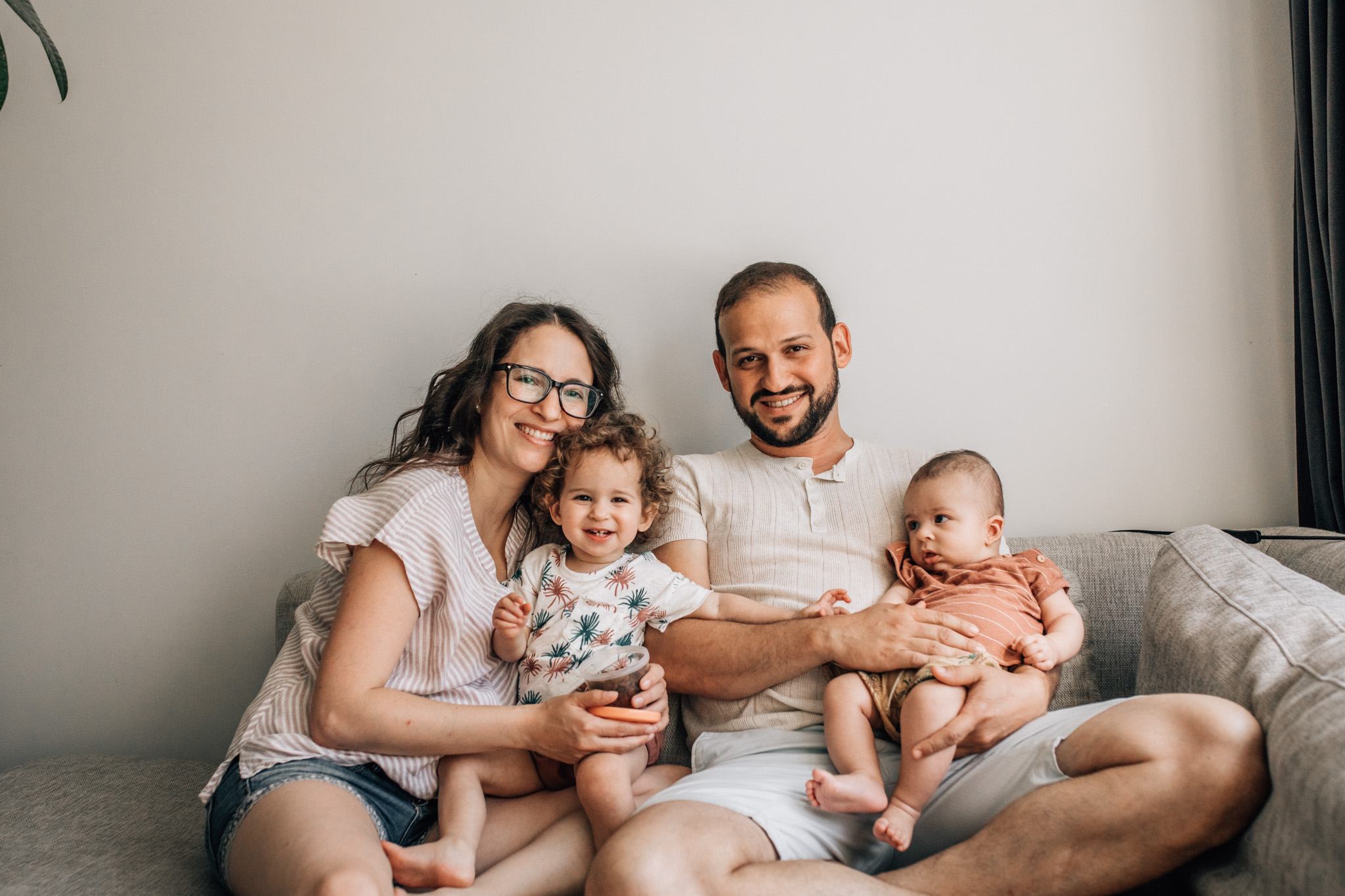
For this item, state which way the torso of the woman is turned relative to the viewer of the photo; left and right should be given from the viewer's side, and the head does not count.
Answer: facing the viewer and to the right of the viewer

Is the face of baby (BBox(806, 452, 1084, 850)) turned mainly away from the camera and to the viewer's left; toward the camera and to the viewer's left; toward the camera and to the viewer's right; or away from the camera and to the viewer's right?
toward the camera and to the viewer's left

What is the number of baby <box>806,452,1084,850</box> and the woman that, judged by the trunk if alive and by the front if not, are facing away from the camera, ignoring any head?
0

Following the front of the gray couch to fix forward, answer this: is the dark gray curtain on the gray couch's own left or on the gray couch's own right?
on the gray couch's own left

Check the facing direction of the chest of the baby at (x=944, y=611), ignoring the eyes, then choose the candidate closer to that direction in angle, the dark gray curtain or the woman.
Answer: the woman

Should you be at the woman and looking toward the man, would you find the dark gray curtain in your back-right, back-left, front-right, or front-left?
front-left

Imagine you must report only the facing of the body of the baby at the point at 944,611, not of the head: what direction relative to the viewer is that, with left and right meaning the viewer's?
facing the viewer and to the left of the viewer

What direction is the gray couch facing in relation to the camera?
toward the camera
